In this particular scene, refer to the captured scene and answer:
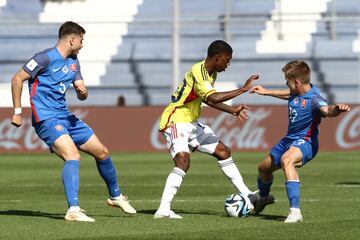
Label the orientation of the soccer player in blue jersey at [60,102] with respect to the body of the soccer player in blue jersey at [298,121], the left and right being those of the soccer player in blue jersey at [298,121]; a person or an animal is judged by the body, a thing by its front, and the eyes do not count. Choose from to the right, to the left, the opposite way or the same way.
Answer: to the left

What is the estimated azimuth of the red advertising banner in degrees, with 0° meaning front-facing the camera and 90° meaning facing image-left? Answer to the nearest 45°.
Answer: approximately 0°

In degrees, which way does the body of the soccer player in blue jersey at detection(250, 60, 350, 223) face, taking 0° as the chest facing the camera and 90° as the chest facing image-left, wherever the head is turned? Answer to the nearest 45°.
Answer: approximately 45°

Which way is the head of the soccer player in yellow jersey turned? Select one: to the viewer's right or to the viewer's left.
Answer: to the viewer's right

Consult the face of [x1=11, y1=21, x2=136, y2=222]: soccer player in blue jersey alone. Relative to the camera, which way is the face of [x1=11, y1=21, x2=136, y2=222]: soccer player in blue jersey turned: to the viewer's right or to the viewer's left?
to the viewer's right

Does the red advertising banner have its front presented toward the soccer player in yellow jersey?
yes
